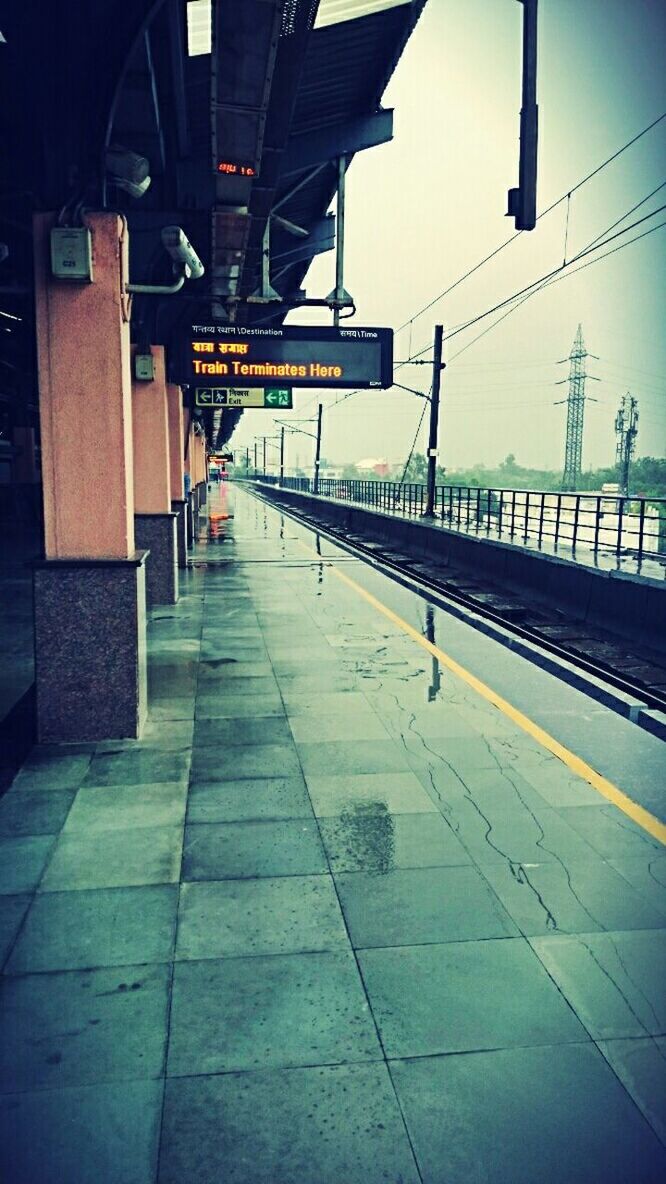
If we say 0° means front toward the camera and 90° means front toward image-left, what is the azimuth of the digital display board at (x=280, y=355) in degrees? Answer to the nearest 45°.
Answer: approximately 0°

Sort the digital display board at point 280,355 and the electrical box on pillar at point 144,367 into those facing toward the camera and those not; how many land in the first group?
2

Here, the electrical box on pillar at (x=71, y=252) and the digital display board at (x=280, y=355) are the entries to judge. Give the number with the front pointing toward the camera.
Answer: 2

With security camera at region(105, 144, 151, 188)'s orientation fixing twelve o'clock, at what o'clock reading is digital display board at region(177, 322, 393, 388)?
The digital display board is roughly at 8 o'clock from the security camera.

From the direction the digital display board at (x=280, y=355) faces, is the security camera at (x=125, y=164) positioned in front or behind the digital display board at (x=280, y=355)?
in front

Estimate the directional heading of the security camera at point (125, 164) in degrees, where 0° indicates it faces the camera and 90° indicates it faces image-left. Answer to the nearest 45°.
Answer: approximately 315°

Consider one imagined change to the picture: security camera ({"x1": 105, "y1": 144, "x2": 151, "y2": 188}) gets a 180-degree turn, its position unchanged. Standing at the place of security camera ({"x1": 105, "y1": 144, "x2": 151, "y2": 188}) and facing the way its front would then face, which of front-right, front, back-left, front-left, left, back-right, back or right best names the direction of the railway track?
right
